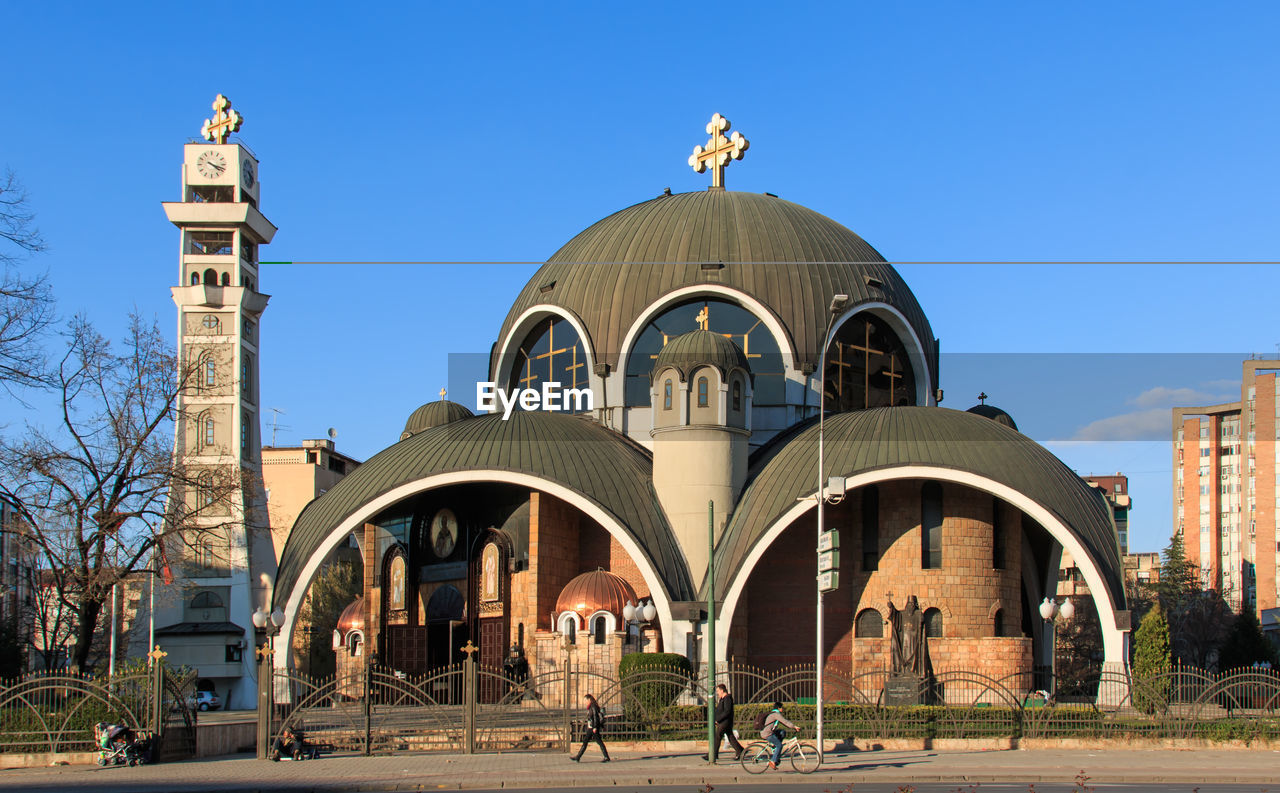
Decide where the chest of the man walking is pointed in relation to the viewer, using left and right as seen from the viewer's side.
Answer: facing to the left of the viewer

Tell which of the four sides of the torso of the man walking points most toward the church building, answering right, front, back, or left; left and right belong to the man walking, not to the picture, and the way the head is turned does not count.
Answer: right

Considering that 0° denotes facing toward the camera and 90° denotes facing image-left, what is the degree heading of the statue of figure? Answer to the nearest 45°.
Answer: approximately 0°

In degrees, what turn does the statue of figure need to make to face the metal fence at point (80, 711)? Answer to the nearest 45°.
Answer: approximately 45° to its right
